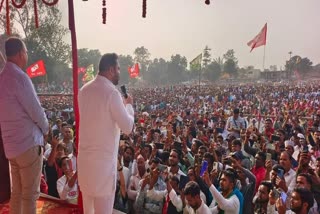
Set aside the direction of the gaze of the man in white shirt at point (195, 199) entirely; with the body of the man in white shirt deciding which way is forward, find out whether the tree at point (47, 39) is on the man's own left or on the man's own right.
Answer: on the man's own right

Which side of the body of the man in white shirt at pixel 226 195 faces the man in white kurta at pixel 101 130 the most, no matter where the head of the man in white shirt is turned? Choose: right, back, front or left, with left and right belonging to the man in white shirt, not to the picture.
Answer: front

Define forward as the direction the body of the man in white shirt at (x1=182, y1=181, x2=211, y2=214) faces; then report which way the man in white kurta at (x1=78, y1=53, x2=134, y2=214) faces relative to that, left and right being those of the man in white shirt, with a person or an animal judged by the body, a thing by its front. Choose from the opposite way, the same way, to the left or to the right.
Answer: the opposite way

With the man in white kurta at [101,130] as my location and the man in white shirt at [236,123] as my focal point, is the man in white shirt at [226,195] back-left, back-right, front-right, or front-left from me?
front-right

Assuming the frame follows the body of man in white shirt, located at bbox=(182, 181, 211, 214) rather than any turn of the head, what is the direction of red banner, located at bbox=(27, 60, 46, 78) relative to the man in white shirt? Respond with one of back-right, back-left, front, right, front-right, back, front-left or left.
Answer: right

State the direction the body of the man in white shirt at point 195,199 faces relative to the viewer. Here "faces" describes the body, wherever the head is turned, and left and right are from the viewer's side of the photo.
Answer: facing the viewer and to the left of the viewer

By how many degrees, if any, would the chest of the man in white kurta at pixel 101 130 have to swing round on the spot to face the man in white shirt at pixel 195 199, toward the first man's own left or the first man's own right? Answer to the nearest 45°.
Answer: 0° — they already face them

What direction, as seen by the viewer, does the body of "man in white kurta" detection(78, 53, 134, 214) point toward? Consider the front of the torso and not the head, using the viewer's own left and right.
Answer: facing away from the viewer and to the right of the viewer

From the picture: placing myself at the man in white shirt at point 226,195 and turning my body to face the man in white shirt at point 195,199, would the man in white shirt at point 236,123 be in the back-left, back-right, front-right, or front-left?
back-right

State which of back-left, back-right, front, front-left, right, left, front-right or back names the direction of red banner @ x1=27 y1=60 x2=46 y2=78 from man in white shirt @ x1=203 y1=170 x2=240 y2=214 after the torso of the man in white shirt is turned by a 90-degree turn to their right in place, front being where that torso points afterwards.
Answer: front

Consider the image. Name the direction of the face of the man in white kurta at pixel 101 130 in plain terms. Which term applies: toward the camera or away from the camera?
away from the camera
